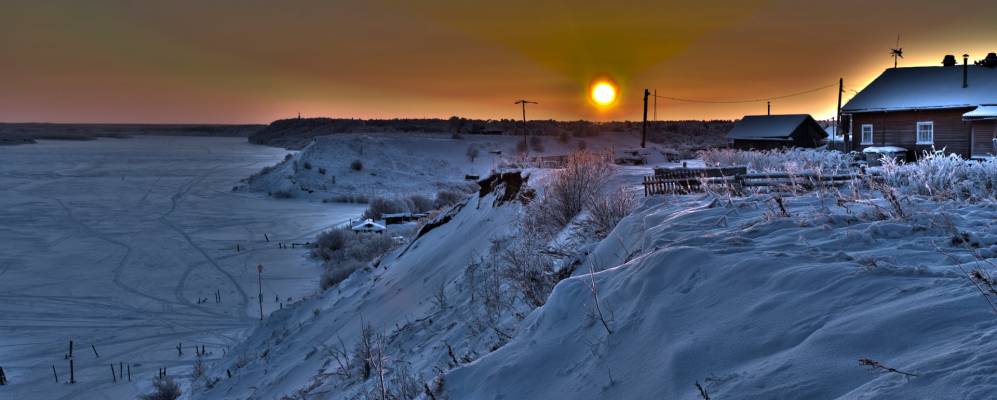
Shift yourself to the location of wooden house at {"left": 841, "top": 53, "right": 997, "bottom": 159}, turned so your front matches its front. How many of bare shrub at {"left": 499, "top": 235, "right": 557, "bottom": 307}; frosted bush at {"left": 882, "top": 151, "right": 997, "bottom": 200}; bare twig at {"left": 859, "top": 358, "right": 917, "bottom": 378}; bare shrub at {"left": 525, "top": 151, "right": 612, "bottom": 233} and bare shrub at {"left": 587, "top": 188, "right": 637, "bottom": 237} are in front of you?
5

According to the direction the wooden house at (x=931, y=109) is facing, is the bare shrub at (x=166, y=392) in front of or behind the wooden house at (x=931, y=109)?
in front

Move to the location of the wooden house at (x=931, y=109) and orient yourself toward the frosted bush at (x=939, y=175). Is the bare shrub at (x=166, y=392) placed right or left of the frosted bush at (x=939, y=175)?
right

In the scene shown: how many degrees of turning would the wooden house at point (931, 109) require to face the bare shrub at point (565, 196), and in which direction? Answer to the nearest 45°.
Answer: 0° — it already faces it

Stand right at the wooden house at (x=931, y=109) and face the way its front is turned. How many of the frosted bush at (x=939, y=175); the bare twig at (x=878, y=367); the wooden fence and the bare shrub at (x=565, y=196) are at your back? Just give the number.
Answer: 0

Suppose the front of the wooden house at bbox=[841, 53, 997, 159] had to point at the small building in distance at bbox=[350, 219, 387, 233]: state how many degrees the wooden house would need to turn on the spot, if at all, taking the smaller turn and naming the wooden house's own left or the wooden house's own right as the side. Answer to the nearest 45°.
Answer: approximately 90° to the wooden house's own right

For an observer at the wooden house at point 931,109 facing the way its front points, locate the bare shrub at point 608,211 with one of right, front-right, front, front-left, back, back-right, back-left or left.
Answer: front

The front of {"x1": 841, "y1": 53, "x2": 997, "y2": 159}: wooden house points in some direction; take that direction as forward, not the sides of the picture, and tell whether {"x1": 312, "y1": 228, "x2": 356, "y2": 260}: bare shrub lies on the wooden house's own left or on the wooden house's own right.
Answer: on the wooden house's own right

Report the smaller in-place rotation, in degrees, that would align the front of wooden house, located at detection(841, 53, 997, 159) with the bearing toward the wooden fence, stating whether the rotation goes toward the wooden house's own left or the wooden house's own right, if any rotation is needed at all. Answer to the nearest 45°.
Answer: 0° — it already faces it

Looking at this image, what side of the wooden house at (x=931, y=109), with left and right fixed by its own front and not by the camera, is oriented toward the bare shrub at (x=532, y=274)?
front

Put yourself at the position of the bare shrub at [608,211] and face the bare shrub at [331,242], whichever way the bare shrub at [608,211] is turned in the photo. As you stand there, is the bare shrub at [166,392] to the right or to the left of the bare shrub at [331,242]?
left

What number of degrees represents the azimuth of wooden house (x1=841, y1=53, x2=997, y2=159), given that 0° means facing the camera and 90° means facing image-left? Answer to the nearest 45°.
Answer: approximately 0°

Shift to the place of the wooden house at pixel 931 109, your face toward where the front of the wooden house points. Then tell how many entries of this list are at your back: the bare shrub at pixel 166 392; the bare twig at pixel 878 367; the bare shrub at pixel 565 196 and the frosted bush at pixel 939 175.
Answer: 0

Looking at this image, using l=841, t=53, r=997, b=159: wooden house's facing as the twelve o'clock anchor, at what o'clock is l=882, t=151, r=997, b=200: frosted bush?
The frosted bush is roughly at 12 o'clock from the wooden house.

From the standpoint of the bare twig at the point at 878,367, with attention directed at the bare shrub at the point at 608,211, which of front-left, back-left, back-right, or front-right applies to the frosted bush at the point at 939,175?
front-right

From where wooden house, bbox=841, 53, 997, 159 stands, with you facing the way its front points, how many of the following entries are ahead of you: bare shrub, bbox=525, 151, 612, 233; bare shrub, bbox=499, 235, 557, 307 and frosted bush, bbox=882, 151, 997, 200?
3

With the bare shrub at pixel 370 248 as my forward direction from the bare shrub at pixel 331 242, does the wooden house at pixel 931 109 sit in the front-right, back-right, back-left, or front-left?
front-left

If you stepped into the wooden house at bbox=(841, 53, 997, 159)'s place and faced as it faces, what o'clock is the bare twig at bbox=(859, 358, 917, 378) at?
The bare twig is roughly at 12 o'clock from the wooden house.
